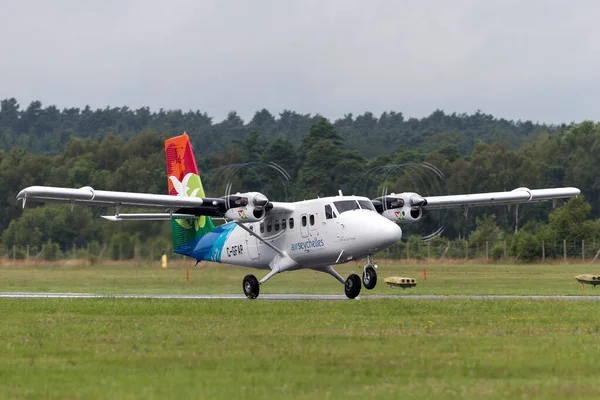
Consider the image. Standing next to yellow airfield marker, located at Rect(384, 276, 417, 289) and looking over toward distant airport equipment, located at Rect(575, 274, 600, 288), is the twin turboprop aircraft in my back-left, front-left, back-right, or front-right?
back-right

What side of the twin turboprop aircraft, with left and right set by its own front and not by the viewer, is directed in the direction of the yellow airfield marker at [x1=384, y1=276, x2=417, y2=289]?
left

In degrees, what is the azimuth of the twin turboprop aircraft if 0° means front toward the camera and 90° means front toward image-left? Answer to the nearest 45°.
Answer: approximately 315°

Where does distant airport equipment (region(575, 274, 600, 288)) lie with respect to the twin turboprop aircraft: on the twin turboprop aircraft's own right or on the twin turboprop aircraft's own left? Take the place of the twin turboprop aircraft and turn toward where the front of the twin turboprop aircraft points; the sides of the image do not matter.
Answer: on the twin turboprop aircraft's own left
